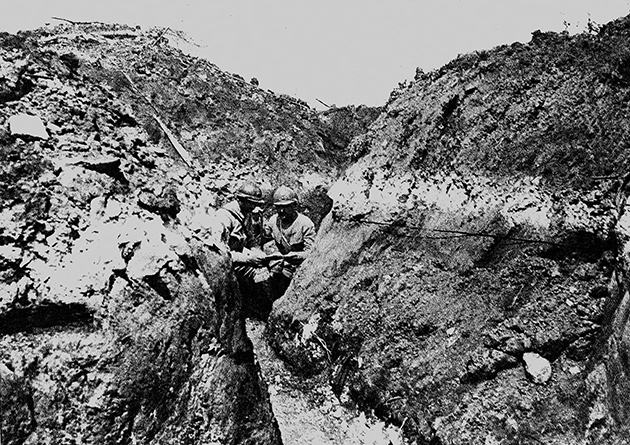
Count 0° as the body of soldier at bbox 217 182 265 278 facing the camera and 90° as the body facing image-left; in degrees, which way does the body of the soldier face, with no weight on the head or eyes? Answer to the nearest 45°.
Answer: approximately 315°

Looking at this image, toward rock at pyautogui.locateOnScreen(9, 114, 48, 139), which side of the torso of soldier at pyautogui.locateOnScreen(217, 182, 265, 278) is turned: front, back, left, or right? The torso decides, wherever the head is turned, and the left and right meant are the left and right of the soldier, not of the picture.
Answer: right

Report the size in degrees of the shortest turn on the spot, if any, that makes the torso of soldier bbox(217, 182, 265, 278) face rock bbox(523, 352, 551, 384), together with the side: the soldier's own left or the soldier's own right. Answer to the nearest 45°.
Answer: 0° — they already face it
